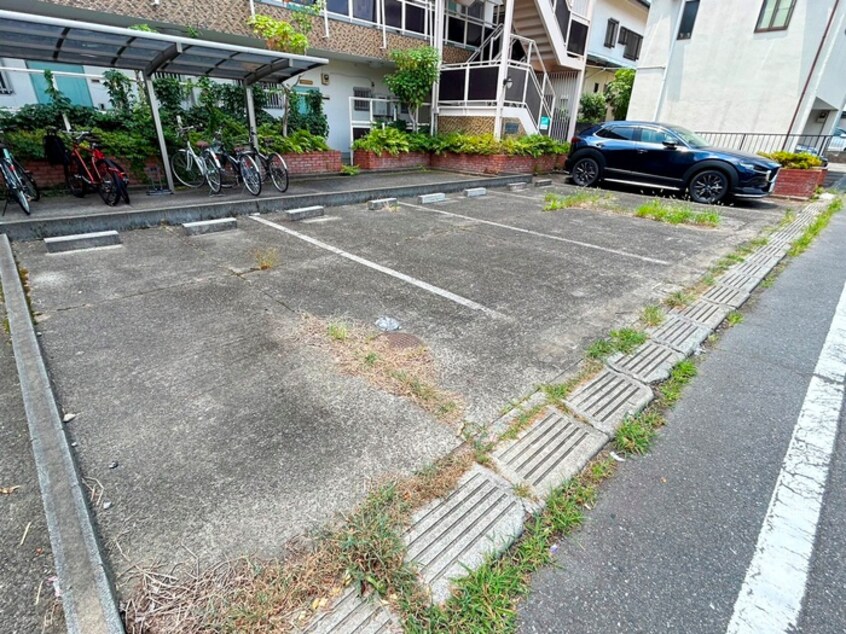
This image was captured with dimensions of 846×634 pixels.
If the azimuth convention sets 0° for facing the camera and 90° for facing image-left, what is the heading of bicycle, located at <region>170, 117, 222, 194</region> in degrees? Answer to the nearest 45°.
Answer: approximately 135°

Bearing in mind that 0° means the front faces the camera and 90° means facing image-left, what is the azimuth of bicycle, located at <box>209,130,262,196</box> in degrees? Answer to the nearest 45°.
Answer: approximately 135°

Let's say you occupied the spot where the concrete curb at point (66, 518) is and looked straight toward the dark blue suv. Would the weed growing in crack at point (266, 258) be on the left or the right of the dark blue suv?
left

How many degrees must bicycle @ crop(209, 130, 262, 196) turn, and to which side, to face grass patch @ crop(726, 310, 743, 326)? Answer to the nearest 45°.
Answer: approximately 180°

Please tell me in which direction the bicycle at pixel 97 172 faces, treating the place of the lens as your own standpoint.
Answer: facing away from the viewer and to the left of the viewer

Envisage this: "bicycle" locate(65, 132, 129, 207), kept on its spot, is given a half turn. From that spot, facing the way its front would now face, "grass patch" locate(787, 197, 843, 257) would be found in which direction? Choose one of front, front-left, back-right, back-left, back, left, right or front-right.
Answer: front

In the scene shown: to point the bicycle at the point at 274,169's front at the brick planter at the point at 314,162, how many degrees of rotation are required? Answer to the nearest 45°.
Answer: approximately 90° to its right

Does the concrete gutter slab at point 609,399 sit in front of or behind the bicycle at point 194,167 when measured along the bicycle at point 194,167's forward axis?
behind

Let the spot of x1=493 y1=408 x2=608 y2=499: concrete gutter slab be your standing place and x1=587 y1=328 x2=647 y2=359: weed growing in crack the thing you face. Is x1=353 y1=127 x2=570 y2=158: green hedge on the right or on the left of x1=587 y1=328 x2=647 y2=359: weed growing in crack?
left
